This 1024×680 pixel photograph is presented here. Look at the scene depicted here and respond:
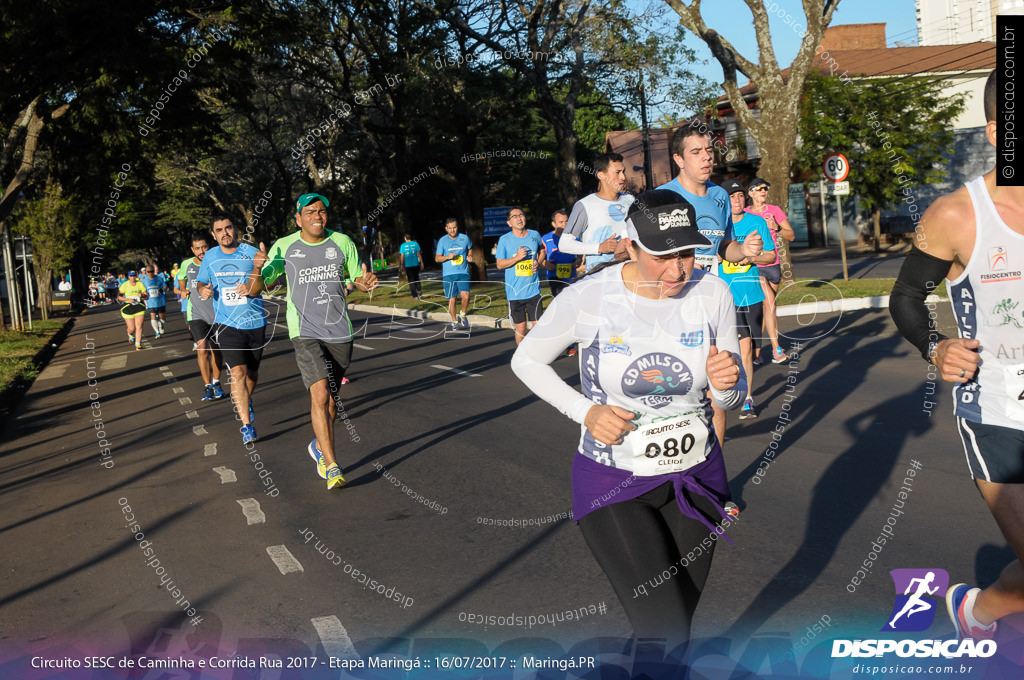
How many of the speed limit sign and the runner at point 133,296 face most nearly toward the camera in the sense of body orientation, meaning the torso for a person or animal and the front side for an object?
2

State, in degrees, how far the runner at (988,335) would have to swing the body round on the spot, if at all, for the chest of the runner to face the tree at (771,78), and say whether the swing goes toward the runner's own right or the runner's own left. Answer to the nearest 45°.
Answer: approximately 135° to the runner's own left

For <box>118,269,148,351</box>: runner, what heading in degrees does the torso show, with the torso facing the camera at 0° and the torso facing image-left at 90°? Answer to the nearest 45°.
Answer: approximately 0°

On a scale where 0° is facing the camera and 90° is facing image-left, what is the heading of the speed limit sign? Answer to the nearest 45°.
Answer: approximately 0°

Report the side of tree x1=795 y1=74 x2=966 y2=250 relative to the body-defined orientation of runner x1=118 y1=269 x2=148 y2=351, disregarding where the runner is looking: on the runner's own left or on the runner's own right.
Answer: on the runner's own left

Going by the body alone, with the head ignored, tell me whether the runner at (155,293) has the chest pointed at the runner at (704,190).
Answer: yes

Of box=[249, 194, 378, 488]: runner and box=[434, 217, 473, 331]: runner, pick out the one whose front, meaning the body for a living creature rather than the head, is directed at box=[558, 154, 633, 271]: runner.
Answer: box=[434, 217, 473, 331]: runner

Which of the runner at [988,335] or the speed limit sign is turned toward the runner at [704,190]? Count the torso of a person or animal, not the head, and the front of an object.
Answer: the speed limit sign

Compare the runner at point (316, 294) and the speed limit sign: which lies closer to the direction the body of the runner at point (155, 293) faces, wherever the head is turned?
the runner

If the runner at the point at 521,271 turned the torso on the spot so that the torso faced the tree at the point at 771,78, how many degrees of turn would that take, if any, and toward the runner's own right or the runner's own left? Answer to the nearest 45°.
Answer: approximately 135° to the runner's own left

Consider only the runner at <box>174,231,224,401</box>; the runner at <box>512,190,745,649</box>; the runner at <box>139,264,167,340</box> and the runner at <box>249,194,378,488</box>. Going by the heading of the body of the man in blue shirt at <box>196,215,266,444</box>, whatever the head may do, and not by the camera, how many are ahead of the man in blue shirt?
2
